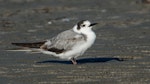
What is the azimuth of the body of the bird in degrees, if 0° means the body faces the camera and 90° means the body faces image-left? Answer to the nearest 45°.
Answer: approximately 270°
